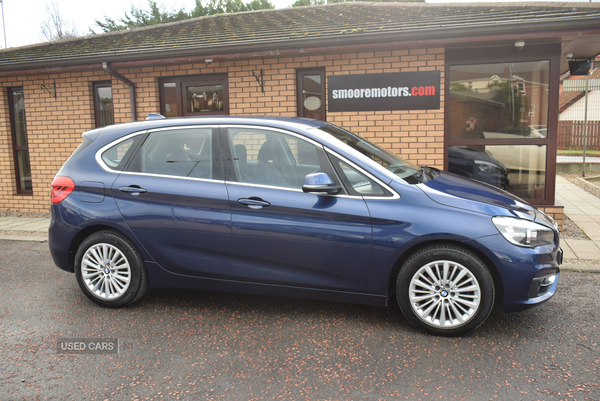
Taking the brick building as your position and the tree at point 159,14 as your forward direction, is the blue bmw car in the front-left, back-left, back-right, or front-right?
back-left

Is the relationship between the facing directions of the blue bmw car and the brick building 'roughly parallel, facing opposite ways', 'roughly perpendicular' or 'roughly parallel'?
roughly perpendicular

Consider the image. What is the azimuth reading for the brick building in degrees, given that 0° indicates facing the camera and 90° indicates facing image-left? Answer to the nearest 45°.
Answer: approximately 0°

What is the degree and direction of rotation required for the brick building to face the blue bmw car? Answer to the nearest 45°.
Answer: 0° — it already faces it

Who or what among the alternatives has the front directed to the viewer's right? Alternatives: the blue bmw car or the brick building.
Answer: the blue bmw car

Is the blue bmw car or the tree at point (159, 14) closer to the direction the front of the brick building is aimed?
the blue bmw car

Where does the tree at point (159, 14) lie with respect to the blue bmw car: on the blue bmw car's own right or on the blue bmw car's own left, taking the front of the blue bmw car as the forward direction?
on the blue bmw car's own left

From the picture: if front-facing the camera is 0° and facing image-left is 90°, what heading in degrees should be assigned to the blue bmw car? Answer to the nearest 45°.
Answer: approximately 270°

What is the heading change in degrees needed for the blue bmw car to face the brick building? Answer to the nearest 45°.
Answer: approximately 90° to its left

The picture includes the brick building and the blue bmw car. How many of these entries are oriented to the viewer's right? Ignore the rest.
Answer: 1

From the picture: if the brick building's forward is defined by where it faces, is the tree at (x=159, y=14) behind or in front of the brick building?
behind
